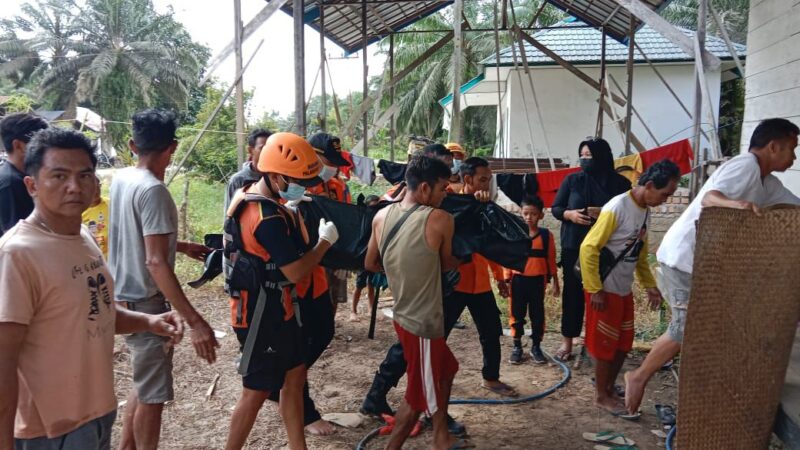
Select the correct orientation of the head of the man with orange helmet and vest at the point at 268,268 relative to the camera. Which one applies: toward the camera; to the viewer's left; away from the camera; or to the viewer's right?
to the viewer's right

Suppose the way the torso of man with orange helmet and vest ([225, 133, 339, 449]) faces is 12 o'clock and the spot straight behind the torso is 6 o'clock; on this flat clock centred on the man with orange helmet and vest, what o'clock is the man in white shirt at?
The man in white shirt is roughly at 12 o'clock from the man with orange helmet and vest.

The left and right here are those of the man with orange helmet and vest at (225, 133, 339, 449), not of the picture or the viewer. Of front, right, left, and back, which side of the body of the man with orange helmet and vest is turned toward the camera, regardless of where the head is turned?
right

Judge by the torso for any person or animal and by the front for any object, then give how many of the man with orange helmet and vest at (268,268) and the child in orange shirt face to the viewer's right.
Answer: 1

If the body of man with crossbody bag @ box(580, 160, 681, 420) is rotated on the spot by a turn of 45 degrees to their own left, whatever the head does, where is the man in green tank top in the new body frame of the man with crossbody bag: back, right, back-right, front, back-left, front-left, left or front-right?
back-right

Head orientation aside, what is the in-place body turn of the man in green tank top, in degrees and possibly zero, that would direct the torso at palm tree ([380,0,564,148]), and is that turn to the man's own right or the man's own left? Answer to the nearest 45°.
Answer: approximately 45° to the man's own left

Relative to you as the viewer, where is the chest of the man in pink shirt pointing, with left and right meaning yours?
facing the viewer and to the right of the viewer

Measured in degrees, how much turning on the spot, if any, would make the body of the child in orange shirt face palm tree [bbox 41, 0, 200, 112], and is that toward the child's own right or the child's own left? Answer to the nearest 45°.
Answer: approximately 135° to the child's own right

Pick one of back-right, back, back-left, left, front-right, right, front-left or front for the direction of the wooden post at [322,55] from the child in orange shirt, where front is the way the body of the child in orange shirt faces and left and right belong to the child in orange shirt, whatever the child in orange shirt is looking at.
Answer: back-right

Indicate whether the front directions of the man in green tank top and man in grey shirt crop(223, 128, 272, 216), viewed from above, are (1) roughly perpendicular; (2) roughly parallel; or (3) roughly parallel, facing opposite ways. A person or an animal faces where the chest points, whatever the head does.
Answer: roughly perpendicular

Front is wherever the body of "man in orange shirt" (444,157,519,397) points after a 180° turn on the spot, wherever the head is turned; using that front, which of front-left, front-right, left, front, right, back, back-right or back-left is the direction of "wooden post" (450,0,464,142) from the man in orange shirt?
front-right

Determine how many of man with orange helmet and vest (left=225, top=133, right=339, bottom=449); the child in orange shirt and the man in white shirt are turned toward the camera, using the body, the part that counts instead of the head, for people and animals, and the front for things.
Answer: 1

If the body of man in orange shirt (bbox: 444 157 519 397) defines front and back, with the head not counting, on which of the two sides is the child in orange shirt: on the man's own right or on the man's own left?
on the man's own left

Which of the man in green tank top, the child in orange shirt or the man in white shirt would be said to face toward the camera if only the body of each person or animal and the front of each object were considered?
the child in orange shirt

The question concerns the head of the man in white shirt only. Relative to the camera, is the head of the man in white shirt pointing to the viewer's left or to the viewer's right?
to the viewer's right
